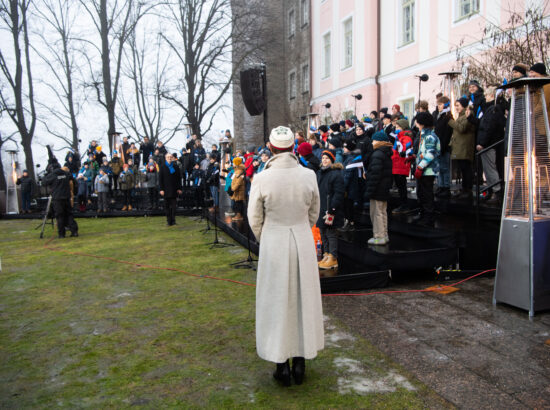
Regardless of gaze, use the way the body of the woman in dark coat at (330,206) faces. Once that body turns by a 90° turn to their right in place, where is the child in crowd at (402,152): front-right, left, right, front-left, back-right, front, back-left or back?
front-right

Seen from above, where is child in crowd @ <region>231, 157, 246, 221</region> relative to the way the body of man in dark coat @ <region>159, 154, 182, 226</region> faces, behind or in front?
in front

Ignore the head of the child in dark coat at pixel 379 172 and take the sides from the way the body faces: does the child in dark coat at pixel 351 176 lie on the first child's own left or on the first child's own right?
on the first child's own right

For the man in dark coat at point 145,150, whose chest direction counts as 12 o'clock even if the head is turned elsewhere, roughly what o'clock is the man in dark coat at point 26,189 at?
the man in dark coat at point 26,189 is roughly at 3 o'clock from the man in dark coat at point 145,150.

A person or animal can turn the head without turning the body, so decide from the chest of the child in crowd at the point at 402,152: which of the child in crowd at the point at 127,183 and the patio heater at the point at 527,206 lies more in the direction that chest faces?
the child in crowd

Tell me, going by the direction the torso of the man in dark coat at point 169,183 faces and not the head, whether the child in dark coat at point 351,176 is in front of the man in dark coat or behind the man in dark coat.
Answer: in front

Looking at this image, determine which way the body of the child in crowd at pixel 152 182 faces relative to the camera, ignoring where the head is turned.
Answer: toward the camera

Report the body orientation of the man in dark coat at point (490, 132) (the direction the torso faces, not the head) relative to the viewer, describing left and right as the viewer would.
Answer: facing to the left of the viewer

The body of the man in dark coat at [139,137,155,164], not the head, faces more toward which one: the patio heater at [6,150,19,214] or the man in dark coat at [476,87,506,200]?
the man in dark coat

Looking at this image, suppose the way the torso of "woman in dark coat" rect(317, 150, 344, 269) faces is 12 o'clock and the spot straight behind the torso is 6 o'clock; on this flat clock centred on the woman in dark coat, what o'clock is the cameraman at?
The cameraman is roughly at 1 o'clock from the woman in dark coat.
